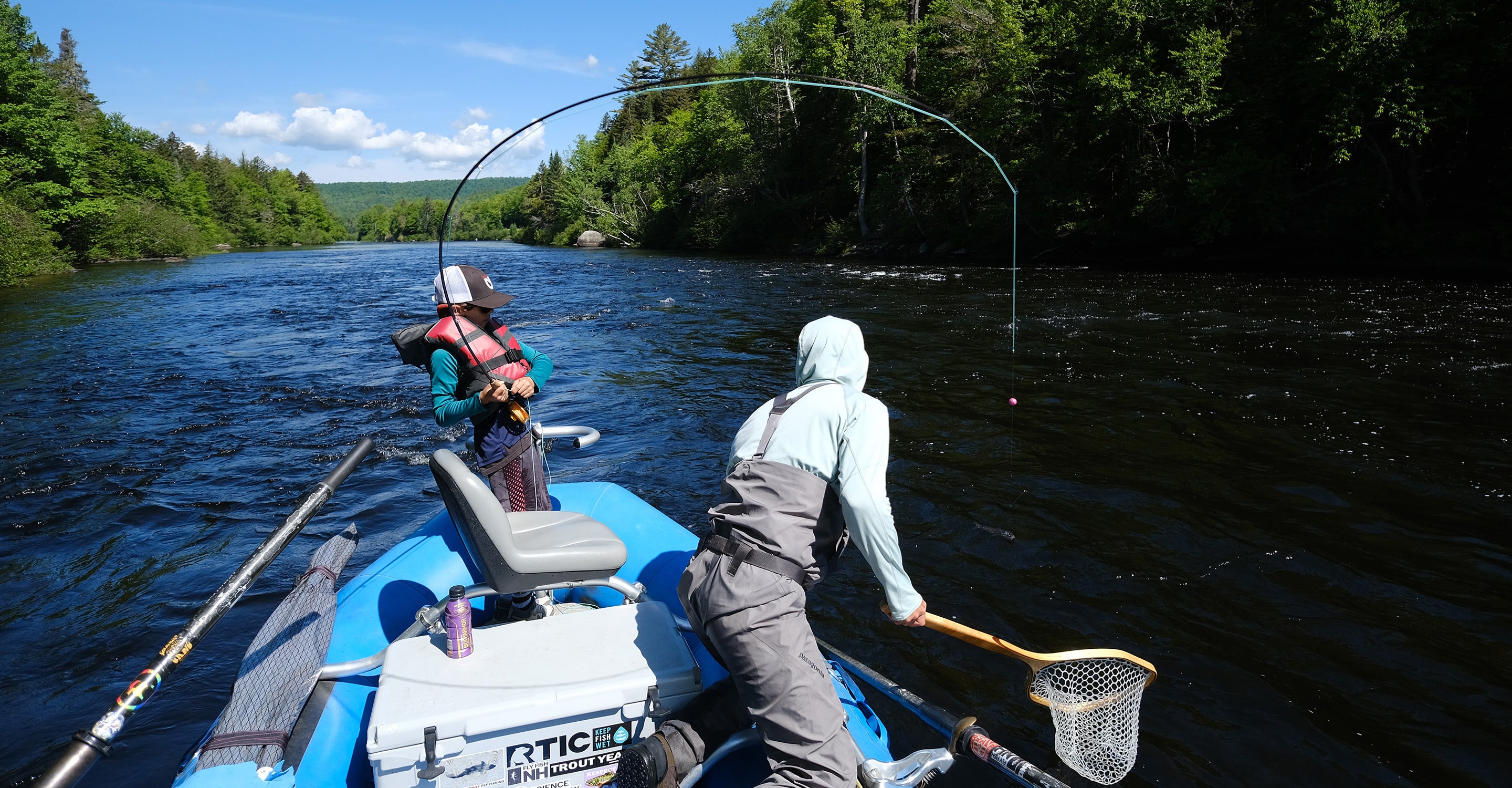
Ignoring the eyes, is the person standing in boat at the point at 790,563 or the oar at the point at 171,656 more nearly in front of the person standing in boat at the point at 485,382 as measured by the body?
the person standing in boat

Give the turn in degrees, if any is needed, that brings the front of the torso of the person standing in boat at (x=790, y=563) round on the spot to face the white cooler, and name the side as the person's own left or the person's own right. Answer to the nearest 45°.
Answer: approximately 135° to the person's own left

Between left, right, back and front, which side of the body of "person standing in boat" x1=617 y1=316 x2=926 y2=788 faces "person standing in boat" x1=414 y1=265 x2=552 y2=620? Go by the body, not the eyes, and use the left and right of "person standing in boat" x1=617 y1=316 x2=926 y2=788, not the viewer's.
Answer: left

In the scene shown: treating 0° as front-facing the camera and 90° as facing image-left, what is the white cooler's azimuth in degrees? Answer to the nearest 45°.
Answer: approximately 0°

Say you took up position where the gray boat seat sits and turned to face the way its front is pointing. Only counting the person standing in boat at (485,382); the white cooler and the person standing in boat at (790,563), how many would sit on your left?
1

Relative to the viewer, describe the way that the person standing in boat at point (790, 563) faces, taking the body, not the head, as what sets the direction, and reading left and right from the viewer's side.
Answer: facing away from the viewer and to the right of the viewer

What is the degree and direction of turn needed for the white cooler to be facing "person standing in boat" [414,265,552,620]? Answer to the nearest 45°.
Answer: approximately 180°

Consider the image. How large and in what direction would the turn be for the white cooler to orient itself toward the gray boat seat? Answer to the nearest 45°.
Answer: approximately 180°

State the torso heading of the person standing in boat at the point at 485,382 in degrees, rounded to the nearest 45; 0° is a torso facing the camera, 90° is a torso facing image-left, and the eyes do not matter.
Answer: approximately 315°
